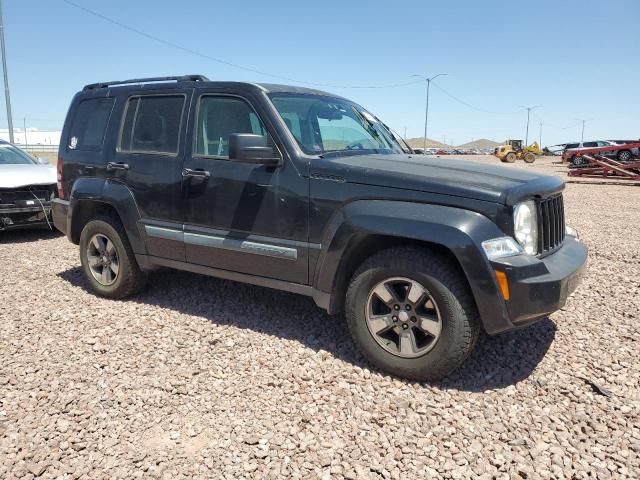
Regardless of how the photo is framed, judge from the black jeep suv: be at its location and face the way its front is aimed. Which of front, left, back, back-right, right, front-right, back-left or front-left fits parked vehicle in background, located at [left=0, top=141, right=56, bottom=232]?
back

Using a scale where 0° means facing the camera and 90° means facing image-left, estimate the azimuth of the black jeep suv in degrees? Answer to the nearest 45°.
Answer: approximately 315°

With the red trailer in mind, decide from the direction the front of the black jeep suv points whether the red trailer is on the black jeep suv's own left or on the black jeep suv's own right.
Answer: on the black jeep suv's own left
